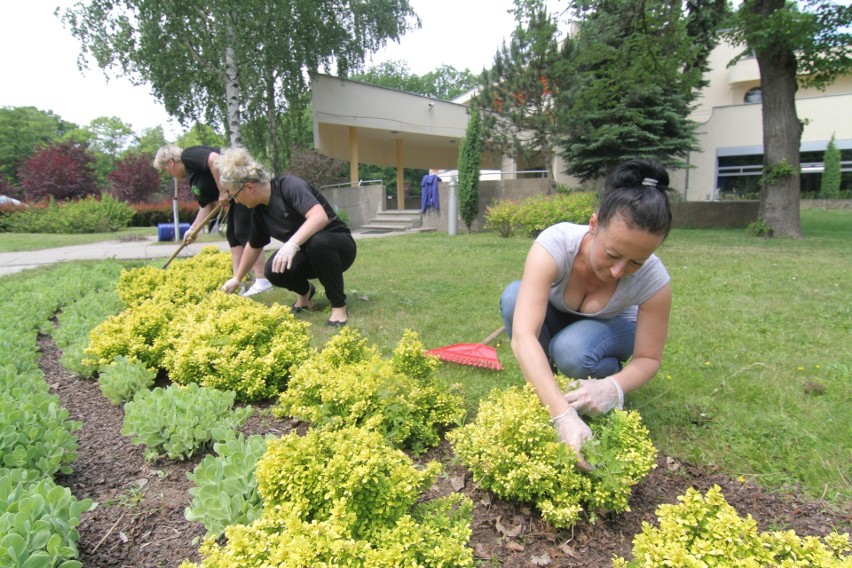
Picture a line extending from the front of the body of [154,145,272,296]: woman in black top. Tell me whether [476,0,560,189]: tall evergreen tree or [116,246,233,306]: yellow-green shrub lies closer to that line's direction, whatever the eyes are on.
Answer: the yellow-green shrub

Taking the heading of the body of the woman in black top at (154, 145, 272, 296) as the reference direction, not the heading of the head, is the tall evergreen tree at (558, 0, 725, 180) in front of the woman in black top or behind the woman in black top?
behind

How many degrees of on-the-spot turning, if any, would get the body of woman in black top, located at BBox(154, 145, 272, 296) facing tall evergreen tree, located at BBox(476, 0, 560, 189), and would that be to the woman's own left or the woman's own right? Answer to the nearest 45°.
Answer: approximately 135° to the woman's own right

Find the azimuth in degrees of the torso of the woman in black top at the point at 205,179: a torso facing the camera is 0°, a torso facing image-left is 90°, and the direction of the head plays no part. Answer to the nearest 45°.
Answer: approximately 90°

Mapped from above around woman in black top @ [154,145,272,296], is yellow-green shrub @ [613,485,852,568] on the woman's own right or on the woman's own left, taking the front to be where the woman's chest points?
on the woman's own left

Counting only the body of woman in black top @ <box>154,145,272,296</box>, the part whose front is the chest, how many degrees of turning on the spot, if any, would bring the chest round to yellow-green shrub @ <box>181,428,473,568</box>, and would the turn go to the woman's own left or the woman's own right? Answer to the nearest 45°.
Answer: approximately 90° to the woman's own left

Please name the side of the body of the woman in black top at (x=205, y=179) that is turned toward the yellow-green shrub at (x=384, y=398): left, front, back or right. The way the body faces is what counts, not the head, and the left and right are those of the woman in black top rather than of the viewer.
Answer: left

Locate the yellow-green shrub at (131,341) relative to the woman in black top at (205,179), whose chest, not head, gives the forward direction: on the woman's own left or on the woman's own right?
on the woman's own left

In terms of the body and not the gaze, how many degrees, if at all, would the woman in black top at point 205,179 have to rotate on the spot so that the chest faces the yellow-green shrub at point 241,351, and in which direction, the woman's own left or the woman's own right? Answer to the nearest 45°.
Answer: approximately 90° to the woman's own left

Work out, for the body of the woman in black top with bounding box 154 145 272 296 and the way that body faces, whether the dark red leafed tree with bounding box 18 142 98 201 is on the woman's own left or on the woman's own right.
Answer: on the woman's own right
